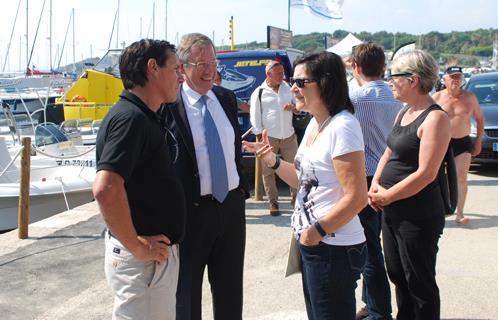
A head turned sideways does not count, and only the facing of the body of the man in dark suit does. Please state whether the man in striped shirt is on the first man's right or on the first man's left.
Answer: on the first man's left

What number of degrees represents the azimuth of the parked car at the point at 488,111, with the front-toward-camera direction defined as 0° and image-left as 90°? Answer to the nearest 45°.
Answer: approximately 0°

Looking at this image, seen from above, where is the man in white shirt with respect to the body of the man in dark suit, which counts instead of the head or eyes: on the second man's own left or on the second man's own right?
on the second man's own left

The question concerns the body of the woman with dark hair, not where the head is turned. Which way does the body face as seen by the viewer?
to the viewer's left

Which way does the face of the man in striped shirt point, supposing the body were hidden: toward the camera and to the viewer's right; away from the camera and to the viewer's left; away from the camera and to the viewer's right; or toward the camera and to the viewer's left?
away from the camera and to the viewer's left

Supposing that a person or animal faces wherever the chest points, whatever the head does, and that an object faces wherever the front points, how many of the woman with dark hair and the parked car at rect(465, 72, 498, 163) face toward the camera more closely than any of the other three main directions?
1

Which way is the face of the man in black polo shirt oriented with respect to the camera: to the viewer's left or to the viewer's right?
to the viewer's right
